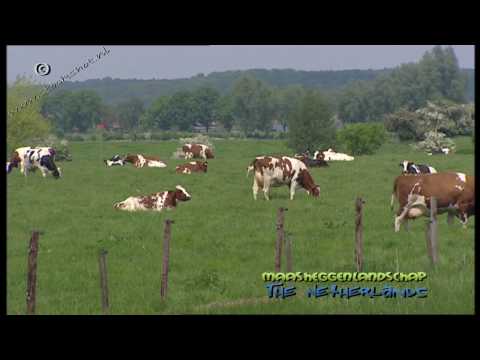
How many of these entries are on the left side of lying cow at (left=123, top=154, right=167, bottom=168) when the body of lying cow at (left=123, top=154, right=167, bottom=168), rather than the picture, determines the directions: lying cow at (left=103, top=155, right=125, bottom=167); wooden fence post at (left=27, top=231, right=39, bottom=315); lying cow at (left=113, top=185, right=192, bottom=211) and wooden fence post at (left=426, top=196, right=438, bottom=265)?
3

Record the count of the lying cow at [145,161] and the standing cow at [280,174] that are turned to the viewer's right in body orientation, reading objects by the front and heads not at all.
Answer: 1

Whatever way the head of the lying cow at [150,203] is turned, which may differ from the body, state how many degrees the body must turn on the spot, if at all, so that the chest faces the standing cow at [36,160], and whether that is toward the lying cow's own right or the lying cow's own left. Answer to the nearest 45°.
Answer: approximately 135° to the lying cow's own left

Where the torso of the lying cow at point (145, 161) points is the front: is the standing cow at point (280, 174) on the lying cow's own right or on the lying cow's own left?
on the lying cow's own left

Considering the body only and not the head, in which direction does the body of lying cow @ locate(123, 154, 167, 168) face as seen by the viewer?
to the viewer's left

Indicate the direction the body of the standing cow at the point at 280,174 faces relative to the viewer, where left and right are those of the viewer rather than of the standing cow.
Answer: facing to the right of the viewer

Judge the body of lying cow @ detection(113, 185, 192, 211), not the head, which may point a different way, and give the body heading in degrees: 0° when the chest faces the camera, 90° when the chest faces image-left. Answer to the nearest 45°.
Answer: approximately 270°

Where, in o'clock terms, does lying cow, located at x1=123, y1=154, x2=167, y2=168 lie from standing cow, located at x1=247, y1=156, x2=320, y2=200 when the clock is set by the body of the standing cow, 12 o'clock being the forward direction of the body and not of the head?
The lying cow is roughly at 8 o'clock from the standing cow.
